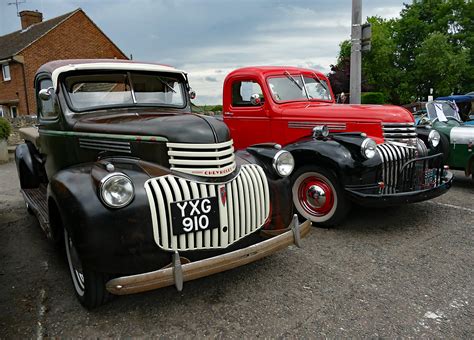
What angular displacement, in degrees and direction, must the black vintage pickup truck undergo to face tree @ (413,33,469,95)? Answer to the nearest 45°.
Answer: approximately 90° to its left

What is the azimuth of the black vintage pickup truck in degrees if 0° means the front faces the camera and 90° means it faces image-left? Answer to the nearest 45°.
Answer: approximately 315°

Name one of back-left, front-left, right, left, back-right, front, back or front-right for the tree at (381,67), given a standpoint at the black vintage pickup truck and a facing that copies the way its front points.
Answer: left

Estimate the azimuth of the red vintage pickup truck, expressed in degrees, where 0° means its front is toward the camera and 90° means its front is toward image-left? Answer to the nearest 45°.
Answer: approximately 315°

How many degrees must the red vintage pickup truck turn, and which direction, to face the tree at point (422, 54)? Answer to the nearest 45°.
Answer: approximately 135° to its left

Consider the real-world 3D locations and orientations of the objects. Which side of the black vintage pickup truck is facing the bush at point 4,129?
back

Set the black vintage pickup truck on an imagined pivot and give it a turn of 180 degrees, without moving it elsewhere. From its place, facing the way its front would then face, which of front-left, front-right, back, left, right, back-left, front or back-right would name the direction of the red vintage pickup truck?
right

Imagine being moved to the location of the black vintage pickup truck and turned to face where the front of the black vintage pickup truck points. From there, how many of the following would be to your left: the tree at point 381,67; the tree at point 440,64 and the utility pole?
3
